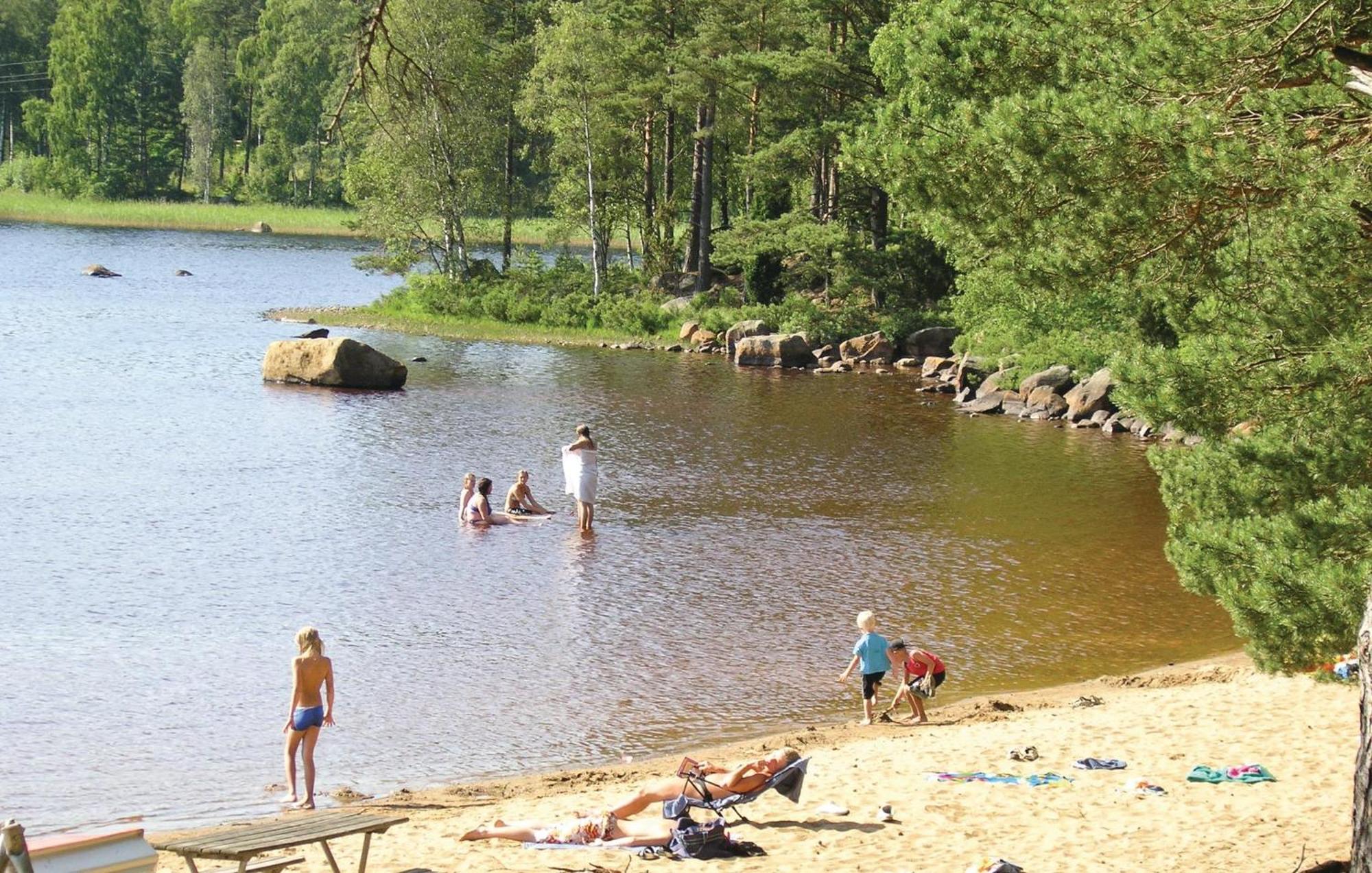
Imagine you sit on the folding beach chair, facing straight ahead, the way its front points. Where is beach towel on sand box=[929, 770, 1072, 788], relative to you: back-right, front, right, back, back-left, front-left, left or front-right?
back-right

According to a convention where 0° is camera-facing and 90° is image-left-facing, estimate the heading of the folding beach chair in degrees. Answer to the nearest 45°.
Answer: approximately 90°

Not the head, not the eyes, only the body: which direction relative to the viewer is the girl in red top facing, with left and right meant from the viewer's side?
facing to the left of the viewer

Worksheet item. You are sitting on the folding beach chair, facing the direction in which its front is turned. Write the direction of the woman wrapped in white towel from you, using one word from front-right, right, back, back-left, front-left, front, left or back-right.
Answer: right

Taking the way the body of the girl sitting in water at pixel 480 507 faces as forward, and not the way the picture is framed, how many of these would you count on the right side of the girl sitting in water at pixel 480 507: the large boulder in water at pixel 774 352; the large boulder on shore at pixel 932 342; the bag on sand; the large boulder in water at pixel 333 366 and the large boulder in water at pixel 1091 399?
1

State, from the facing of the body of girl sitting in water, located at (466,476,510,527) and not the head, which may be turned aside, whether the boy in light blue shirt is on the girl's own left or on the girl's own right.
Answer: on the girl's own right

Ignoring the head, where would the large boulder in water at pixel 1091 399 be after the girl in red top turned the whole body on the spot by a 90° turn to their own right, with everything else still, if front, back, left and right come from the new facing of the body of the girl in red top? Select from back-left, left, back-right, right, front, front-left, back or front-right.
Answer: front

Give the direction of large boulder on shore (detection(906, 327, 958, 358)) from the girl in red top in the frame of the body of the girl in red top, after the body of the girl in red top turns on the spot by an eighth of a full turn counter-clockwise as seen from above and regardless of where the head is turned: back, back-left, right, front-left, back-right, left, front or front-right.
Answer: back-right

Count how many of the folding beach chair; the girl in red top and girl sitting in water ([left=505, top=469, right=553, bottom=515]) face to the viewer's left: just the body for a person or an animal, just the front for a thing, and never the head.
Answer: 2

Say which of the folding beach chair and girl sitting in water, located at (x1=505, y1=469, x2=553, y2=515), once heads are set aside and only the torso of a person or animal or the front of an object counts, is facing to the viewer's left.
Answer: the folding beach chair

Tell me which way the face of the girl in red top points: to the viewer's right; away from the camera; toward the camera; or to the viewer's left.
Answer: to the viewer's left
